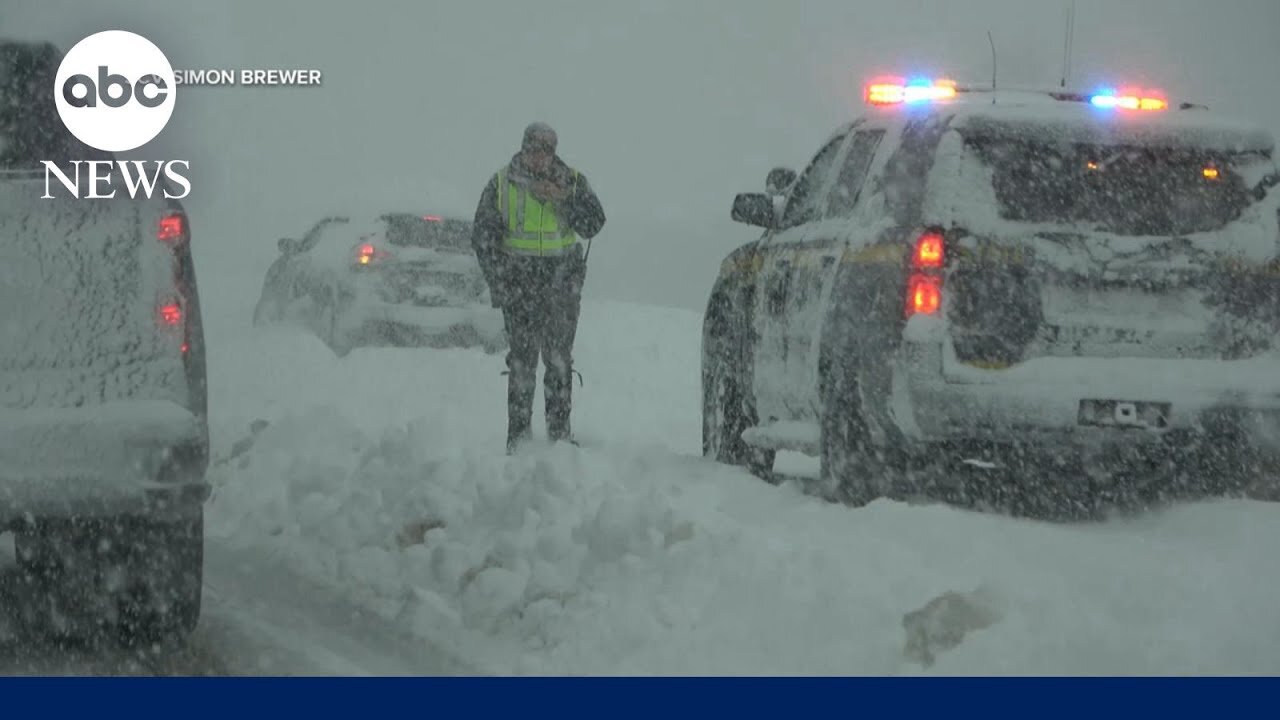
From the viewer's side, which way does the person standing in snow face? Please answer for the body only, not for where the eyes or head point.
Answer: toward the camera

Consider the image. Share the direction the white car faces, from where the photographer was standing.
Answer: facing away from the viewer and to the left of the viewer

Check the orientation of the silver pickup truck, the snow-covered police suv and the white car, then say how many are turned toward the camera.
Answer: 0

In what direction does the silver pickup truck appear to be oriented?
away from the camera

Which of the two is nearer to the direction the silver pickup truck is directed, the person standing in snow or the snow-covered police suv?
the person standing in snow

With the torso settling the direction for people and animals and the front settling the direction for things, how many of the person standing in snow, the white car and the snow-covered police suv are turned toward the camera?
1

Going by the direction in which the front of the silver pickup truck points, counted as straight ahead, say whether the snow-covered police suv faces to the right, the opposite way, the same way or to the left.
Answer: the same way

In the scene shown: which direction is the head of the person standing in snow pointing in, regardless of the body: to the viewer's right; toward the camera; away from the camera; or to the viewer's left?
toward the camera

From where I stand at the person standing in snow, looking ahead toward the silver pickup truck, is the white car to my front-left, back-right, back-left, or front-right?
back-right

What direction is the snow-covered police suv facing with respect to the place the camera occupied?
facing away from the viewer and to the left of the viewer

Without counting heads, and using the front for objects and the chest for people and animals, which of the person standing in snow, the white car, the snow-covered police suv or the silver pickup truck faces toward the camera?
the person standing in snow

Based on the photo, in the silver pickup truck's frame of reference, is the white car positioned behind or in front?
in front

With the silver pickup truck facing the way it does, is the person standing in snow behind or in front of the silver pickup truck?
in front

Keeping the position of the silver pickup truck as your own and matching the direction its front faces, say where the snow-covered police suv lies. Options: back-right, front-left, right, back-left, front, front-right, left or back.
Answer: right

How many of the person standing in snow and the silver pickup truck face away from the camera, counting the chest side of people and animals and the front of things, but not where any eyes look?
1

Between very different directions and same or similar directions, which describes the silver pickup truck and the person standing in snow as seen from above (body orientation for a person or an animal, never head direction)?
very different directions

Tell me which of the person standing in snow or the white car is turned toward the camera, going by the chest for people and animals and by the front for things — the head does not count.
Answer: the person standing in snow

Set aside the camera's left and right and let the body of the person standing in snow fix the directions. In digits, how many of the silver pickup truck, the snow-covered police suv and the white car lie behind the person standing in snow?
1

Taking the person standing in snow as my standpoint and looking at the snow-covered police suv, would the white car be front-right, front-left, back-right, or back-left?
back-left
